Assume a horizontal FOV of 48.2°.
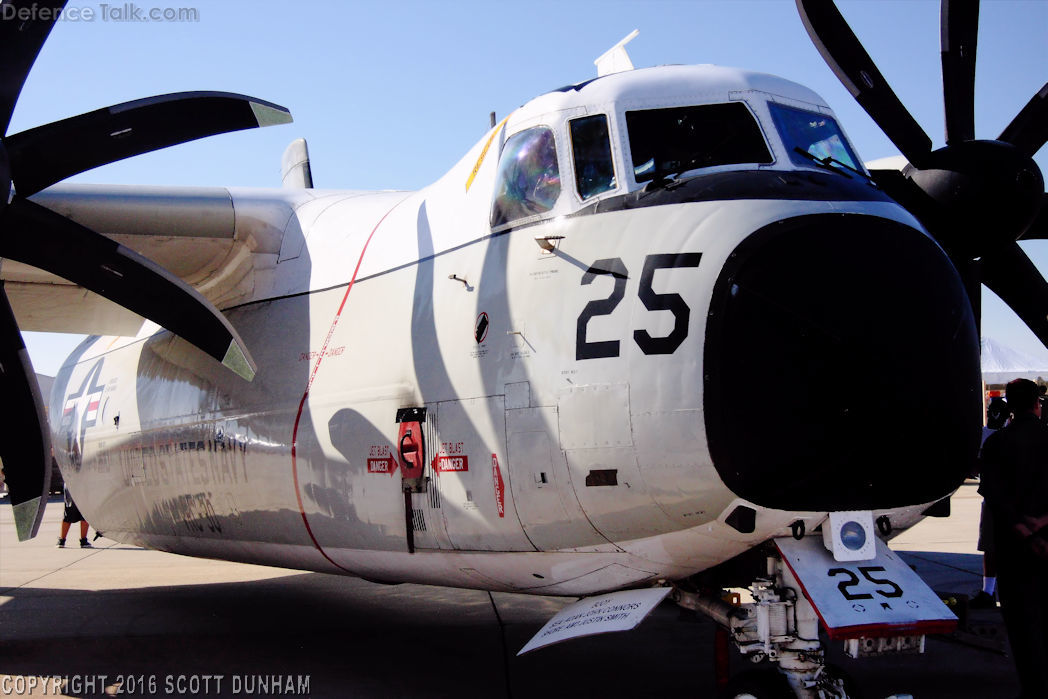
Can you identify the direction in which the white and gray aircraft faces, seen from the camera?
facing the viewer and to the right of the viewer
